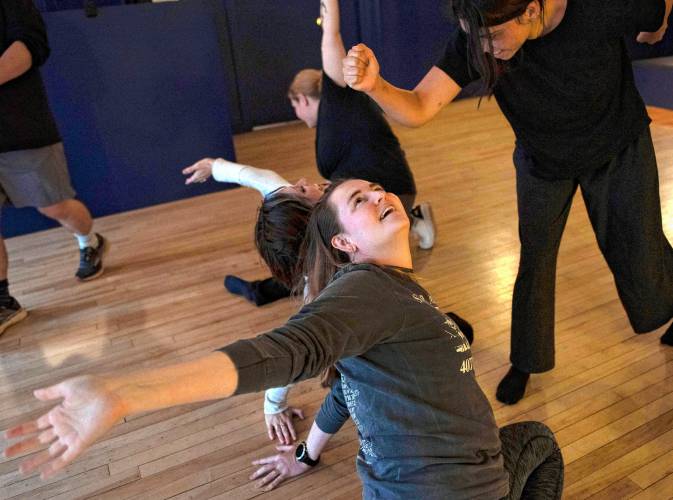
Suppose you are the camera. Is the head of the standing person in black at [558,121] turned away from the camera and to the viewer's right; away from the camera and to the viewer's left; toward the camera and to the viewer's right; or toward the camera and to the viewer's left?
toward the camera and to the viewer's left

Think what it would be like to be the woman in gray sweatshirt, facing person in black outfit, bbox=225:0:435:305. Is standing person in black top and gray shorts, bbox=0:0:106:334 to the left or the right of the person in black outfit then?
left

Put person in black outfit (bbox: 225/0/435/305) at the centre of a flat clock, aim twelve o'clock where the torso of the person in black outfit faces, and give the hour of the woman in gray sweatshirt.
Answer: The woman in gray sweatshirt is roughly at 9 o'clock from the person in black outfit.

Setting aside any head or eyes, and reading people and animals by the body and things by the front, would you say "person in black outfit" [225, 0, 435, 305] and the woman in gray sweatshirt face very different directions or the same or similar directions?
very different directions

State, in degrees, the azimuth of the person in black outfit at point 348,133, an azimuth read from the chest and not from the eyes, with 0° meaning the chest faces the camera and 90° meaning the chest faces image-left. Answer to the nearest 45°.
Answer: approximately 90°

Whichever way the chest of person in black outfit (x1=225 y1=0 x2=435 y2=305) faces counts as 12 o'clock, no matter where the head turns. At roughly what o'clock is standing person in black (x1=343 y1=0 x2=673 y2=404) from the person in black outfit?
The standing person in black is roughly at 8 o'clock from the person in black outfit.
